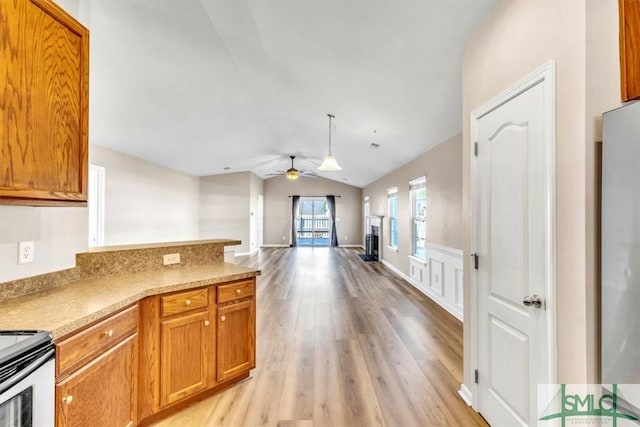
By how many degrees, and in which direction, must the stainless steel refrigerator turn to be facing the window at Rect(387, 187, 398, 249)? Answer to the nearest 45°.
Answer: approximately 90° to its right

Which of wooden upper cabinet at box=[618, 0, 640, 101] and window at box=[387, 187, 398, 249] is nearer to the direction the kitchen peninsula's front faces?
the wooden upper cabinet

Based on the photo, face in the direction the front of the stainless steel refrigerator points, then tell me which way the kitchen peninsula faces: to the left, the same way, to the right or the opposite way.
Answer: the opposite way

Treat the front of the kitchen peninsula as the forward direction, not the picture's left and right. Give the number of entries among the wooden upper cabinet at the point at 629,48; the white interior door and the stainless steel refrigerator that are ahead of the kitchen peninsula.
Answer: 3

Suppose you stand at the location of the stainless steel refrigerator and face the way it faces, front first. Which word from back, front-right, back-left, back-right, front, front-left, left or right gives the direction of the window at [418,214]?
right

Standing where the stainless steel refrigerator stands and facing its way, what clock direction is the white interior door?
The white interior door is roughly at 3 o'clock from the stainless steel refrigerator.

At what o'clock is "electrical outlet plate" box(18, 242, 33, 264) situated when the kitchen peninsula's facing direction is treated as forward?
The electrical outlet plate is roughly at 5 o'clock from the kitchen peninsula.

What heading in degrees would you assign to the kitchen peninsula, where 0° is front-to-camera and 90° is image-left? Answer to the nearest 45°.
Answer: approximately 315°

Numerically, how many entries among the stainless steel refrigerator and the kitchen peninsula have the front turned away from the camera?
0

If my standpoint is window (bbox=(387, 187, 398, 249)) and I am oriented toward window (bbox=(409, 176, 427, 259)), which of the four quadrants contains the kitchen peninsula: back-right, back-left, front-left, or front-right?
front-right

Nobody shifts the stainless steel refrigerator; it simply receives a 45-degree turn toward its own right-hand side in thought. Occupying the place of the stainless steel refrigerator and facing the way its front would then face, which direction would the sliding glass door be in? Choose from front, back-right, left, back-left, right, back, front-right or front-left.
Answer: front-right

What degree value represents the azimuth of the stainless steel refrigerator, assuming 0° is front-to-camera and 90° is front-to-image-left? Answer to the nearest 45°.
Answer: approximately 45°

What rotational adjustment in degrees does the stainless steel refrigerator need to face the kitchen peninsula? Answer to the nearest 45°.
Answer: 0° — it already faces it

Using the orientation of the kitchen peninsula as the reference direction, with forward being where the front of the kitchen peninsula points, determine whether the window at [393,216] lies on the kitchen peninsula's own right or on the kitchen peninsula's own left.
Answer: on the kitchen peninsula's own left

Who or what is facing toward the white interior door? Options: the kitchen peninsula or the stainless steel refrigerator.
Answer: the kitchen peninsula

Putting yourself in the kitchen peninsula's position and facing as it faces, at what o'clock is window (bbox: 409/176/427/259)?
The window is roughly at 10 o'clock from the kitchen peninsula.

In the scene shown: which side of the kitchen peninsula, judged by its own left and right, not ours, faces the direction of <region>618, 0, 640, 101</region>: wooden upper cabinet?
front

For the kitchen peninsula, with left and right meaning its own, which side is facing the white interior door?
front
